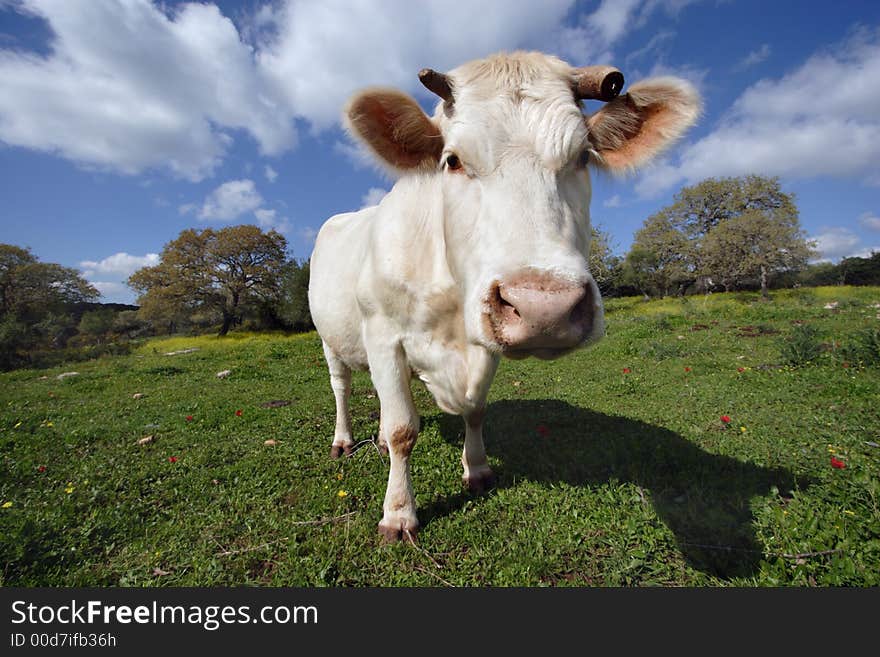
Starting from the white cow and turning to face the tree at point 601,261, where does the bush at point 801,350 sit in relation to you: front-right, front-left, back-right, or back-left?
front-right

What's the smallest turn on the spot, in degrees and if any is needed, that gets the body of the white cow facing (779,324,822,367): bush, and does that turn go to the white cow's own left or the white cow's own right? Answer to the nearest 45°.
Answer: approximately 90° to the white cow's own left

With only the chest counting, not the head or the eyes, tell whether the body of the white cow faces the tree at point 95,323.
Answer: no

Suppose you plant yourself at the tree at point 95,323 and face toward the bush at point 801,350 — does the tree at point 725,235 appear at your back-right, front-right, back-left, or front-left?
front-left

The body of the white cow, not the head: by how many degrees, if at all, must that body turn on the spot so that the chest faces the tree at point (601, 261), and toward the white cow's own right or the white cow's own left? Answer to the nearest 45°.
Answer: approximately 135° to the white cow's own left

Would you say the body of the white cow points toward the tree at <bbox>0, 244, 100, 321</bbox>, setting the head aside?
no

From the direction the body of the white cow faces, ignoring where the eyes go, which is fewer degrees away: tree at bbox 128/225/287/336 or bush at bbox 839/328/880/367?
the bush

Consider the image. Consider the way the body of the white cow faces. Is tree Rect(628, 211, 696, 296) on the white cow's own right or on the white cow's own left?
on the white cow's own left

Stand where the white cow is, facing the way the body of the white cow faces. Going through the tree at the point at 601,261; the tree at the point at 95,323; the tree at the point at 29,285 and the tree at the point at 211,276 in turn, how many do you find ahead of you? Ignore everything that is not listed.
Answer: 0

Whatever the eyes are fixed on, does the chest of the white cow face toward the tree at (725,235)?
no

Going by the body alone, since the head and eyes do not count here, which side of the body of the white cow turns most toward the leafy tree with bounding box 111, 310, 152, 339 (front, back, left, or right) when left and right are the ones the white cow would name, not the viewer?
back

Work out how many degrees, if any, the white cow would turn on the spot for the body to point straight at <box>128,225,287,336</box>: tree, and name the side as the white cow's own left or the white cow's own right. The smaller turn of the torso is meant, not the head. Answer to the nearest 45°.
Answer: approximately 180°

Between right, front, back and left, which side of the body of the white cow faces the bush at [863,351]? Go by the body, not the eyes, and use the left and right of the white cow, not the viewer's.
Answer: left

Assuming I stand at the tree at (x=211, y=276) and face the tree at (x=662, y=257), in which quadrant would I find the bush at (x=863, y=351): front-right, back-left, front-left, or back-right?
front-right
